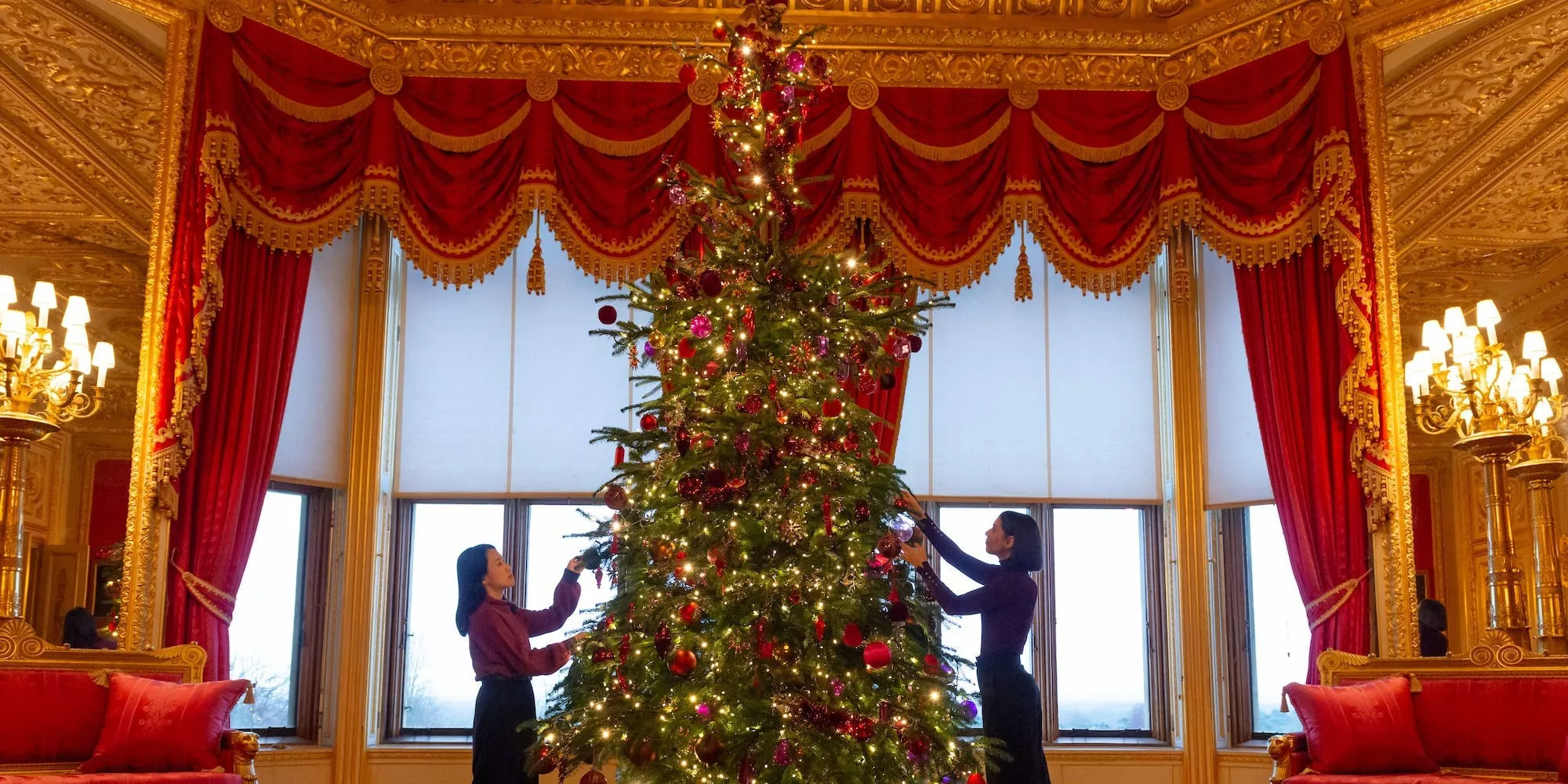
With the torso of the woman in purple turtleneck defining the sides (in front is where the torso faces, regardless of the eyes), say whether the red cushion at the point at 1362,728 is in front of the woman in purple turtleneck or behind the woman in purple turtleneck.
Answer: behind

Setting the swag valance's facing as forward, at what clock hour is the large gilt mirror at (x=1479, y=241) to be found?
The large gilt mirror is roughly at 9 o'clock from the swag valance.

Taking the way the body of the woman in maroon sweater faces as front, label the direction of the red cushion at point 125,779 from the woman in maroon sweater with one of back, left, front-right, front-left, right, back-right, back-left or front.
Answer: back

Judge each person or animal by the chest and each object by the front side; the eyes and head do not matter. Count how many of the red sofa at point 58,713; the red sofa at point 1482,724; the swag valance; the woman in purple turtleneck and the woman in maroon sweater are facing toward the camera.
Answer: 3

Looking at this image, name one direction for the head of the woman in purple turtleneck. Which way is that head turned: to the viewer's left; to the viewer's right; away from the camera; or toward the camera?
to the viewer's left

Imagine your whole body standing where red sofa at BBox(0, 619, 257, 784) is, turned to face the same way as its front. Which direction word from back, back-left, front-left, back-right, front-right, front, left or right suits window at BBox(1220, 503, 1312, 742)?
left

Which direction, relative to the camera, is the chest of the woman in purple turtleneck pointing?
to the viewer's left

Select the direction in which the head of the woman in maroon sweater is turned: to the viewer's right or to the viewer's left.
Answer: to the viewer's right

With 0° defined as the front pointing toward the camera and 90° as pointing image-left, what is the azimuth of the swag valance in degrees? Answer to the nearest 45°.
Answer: approximately 0°

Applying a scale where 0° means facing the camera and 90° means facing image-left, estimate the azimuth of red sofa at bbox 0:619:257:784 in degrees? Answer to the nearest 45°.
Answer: approximately 0°

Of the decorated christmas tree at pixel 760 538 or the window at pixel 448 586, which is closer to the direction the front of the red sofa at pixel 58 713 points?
the decorated christmas tree

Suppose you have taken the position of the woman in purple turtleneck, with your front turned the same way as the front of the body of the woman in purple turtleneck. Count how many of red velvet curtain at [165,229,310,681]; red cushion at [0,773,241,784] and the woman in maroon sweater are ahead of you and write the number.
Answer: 3

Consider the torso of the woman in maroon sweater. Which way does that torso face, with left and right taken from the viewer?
facing to the right of the viewer

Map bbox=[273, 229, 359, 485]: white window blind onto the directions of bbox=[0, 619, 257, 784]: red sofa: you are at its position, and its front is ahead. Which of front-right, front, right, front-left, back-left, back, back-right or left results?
back-left

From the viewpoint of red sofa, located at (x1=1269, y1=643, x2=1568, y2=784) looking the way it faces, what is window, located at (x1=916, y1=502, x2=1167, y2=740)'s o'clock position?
The window is roughly at 4 o'clock from the red sofa.
